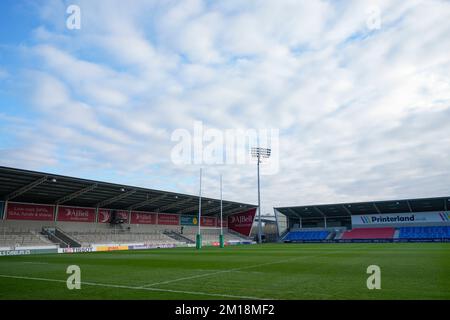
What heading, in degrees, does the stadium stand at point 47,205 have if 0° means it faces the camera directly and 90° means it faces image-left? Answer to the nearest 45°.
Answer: approximately 315°
